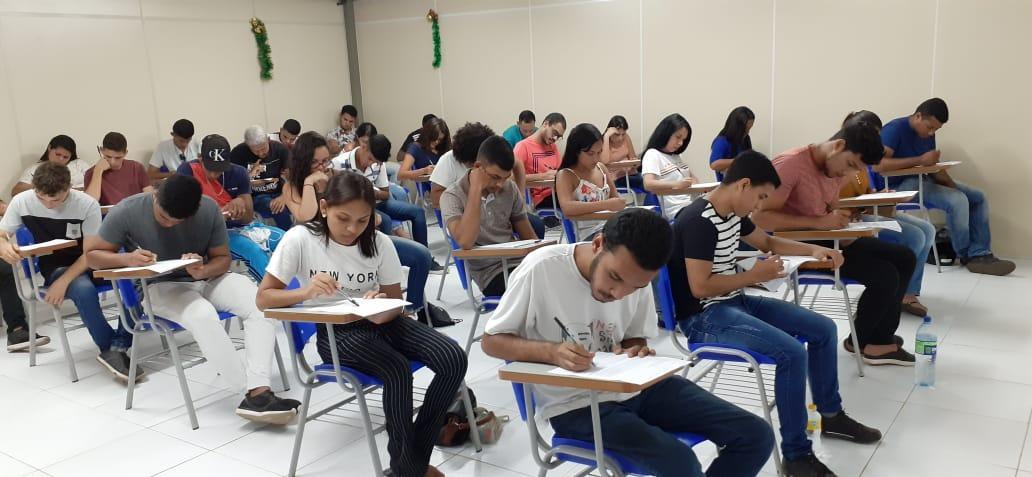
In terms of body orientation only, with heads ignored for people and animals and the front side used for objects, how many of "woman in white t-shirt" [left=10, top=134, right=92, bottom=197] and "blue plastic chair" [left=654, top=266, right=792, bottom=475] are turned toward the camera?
1

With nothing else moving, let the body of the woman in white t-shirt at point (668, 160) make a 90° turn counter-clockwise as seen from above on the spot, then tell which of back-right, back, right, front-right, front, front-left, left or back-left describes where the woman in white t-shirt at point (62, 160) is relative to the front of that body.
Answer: back-left

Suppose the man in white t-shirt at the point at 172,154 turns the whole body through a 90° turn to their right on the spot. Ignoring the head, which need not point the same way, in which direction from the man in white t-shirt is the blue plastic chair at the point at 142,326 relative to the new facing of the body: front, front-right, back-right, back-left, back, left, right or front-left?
front-left

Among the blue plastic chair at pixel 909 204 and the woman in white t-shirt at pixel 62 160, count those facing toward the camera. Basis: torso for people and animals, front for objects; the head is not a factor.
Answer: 1

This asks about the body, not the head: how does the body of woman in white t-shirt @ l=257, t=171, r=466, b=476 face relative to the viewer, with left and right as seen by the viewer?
facing the viewer and to the right of the viewer

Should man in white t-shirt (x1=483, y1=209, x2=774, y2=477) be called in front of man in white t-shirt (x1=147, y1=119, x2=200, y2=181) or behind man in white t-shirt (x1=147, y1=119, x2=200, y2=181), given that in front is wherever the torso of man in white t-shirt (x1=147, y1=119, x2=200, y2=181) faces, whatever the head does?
in front

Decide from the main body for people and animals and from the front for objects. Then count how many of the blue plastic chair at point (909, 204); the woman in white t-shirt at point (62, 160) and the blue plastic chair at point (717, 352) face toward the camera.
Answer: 1
